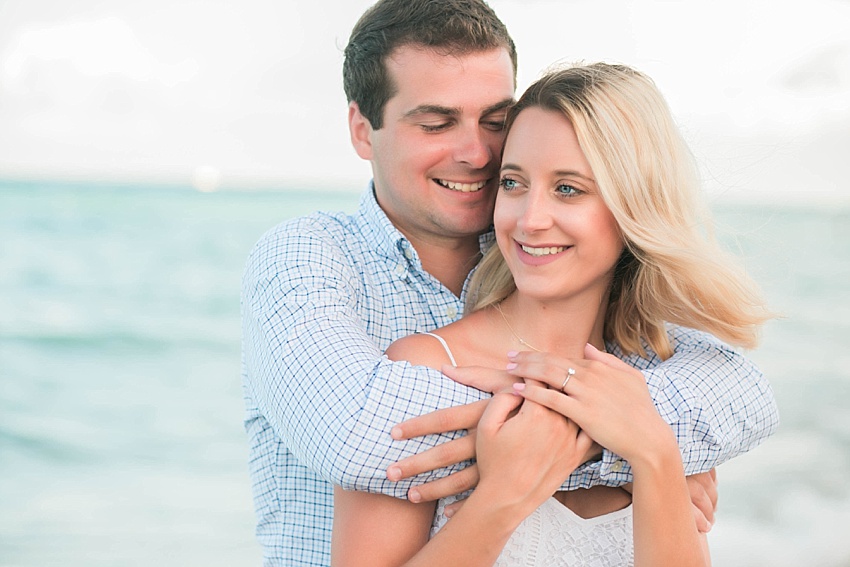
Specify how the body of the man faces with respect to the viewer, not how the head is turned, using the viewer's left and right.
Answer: facing the viewer and to the right of the viewer

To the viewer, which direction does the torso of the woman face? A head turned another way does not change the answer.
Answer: toward the camera

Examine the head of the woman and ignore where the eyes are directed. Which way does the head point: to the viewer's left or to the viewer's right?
to the viewer's left

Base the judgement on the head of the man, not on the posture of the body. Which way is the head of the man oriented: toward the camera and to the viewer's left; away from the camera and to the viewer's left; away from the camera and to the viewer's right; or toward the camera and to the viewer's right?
toward the camera and to the viewer's right
